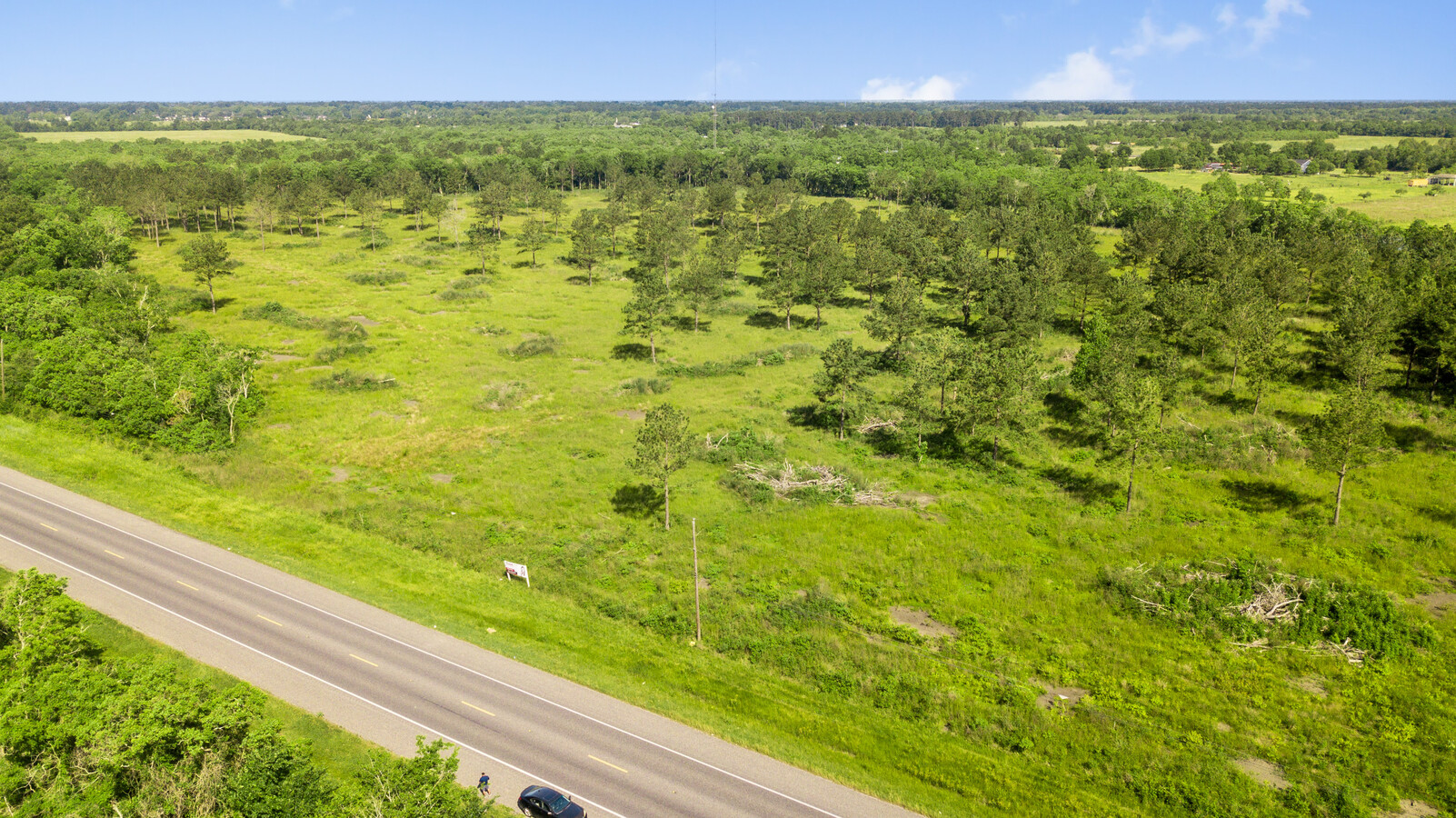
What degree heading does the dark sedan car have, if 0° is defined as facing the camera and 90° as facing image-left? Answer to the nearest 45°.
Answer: approximately 315°

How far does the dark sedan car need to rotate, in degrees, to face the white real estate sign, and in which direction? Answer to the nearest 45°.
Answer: approximately 135° to its left
